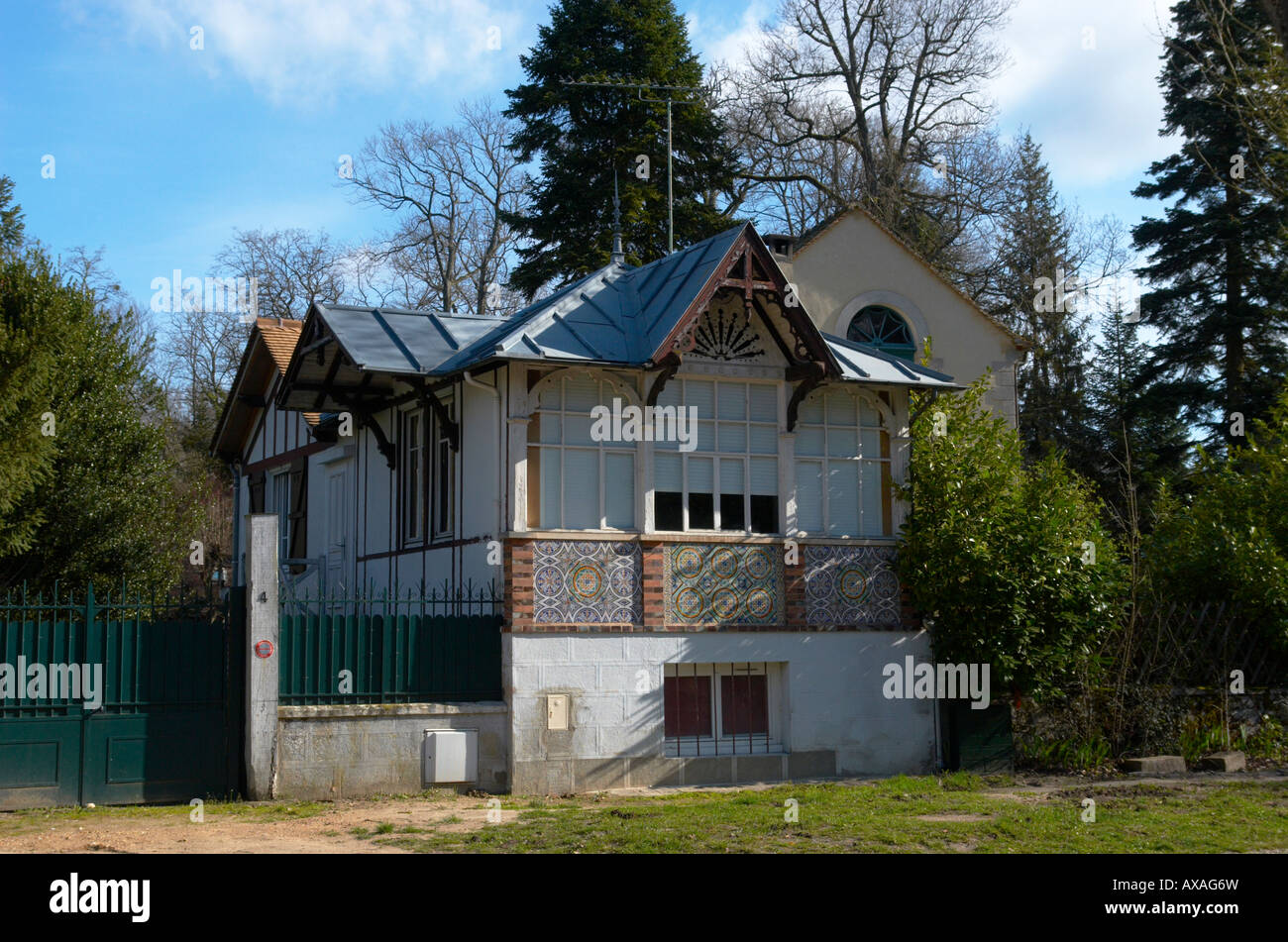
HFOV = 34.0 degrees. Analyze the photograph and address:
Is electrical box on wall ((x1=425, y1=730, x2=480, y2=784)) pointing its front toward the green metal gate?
no

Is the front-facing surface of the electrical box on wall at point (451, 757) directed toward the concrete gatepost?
no

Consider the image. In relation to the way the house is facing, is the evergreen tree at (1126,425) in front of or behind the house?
behind

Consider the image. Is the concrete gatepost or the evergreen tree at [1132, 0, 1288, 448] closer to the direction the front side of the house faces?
the concrete gatepost

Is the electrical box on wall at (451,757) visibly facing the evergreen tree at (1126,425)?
no

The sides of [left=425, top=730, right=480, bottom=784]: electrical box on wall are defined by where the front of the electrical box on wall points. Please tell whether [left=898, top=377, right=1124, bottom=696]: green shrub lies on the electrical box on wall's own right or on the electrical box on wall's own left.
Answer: on the electrical box on wall's own left

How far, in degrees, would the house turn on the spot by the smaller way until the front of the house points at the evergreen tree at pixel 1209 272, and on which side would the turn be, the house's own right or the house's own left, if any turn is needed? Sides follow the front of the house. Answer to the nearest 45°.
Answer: approximately 135° to the house's own left

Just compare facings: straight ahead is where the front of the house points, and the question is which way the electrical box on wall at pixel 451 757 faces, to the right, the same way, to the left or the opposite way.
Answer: the same way

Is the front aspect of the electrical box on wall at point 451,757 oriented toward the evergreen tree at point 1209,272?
no

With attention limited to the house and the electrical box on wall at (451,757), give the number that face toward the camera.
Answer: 2

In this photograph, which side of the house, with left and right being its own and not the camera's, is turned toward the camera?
front

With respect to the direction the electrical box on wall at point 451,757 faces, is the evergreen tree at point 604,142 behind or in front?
behind
